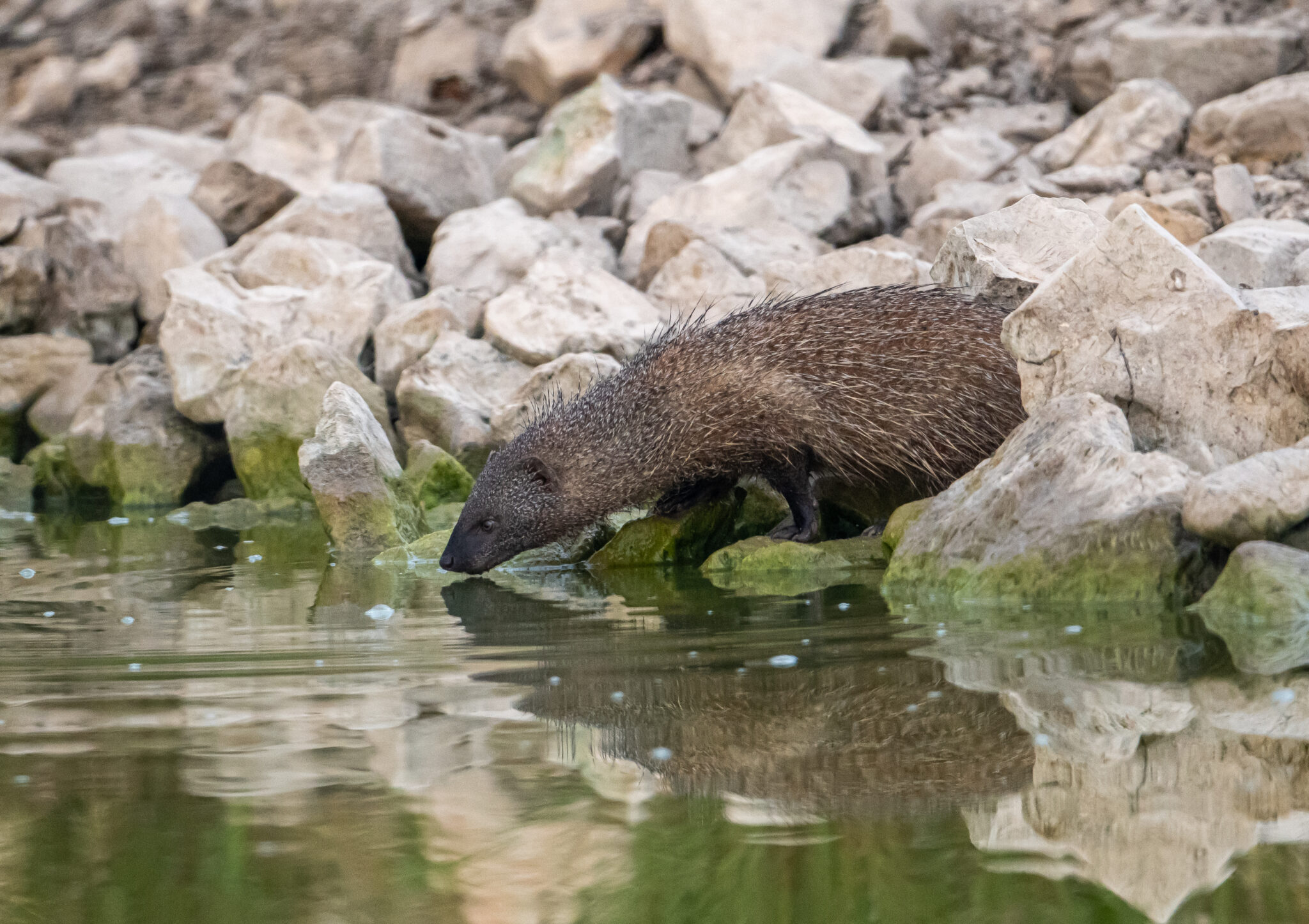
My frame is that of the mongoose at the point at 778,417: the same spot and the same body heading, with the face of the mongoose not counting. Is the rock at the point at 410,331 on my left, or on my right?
on my right

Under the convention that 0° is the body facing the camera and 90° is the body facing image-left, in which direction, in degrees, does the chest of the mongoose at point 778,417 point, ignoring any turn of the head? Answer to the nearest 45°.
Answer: approximately 90°

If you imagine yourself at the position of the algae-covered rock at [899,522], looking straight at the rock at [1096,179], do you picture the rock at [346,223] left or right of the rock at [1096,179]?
left

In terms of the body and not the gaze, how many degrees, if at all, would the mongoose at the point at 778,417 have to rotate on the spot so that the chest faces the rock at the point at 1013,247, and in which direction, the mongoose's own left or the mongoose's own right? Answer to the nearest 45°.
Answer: approximately 135° to the mongoose's own right

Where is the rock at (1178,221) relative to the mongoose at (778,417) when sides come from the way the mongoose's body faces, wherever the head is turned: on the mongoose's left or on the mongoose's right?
on the mongoose's right

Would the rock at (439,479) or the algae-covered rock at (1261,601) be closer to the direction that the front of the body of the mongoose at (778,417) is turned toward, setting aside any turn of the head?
the rock

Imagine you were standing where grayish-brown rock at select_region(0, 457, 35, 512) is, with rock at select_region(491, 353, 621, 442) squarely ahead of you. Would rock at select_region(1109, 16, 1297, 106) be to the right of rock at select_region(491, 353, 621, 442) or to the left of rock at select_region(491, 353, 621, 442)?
left

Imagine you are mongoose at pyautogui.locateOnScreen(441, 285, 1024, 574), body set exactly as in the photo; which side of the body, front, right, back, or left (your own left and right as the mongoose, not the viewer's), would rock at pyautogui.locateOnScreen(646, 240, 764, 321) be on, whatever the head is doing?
right

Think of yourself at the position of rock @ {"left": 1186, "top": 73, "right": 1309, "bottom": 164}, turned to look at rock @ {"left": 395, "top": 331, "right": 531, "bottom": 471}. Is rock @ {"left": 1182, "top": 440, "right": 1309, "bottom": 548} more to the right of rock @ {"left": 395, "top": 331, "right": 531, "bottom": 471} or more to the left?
left

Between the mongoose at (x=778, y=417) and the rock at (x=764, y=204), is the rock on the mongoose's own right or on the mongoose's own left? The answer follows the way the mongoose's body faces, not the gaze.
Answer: on the mongoose's own right

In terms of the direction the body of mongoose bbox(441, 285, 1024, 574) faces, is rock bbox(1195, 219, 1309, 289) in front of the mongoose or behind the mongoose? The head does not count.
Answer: behind
